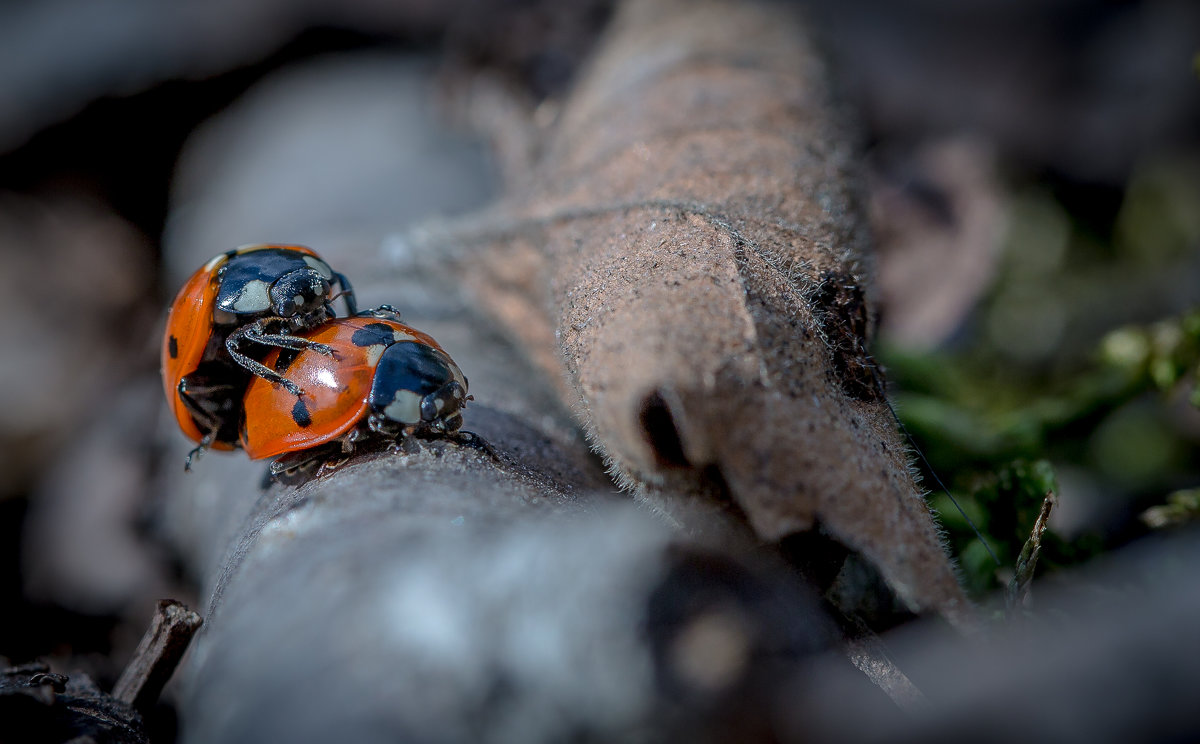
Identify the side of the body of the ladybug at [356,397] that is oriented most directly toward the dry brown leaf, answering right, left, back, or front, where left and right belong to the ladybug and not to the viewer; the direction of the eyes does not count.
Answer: front

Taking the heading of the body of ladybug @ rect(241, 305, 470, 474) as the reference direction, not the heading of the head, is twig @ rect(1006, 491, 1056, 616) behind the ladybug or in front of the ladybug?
in front

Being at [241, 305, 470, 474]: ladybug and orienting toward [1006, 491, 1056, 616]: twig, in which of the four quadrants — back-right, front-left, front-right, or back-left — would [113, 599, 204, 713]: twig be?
back-right

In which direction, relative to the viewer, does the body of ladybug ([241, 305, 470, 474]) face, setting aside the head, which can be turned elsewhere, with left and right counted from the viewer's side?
facing the viewer and to the right of the viewer
